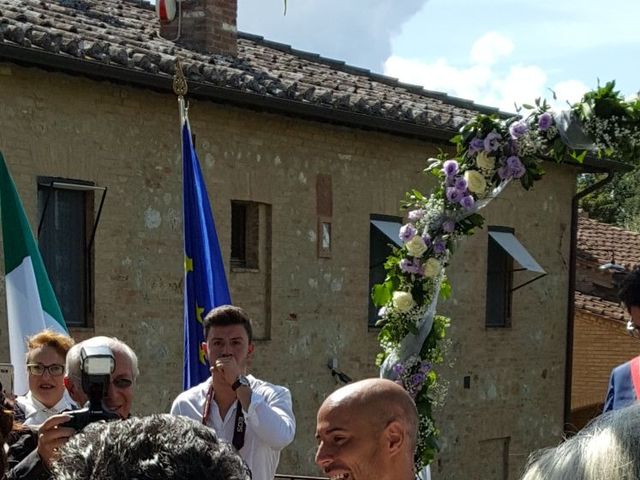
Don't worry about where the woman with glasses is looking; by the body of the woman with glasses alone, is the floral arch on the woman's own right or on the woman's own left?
on the woman's own left

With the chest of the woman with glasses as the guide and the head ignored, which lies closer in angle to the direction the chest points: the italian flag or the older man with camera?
the older man with camera

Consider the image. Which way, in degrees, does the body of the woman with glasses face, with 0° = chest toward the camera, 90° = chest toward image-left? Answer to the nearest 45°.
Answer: approximately 0°

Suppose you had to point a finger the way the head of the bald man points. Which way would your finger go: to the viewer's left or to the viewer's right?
to the viewer's left
